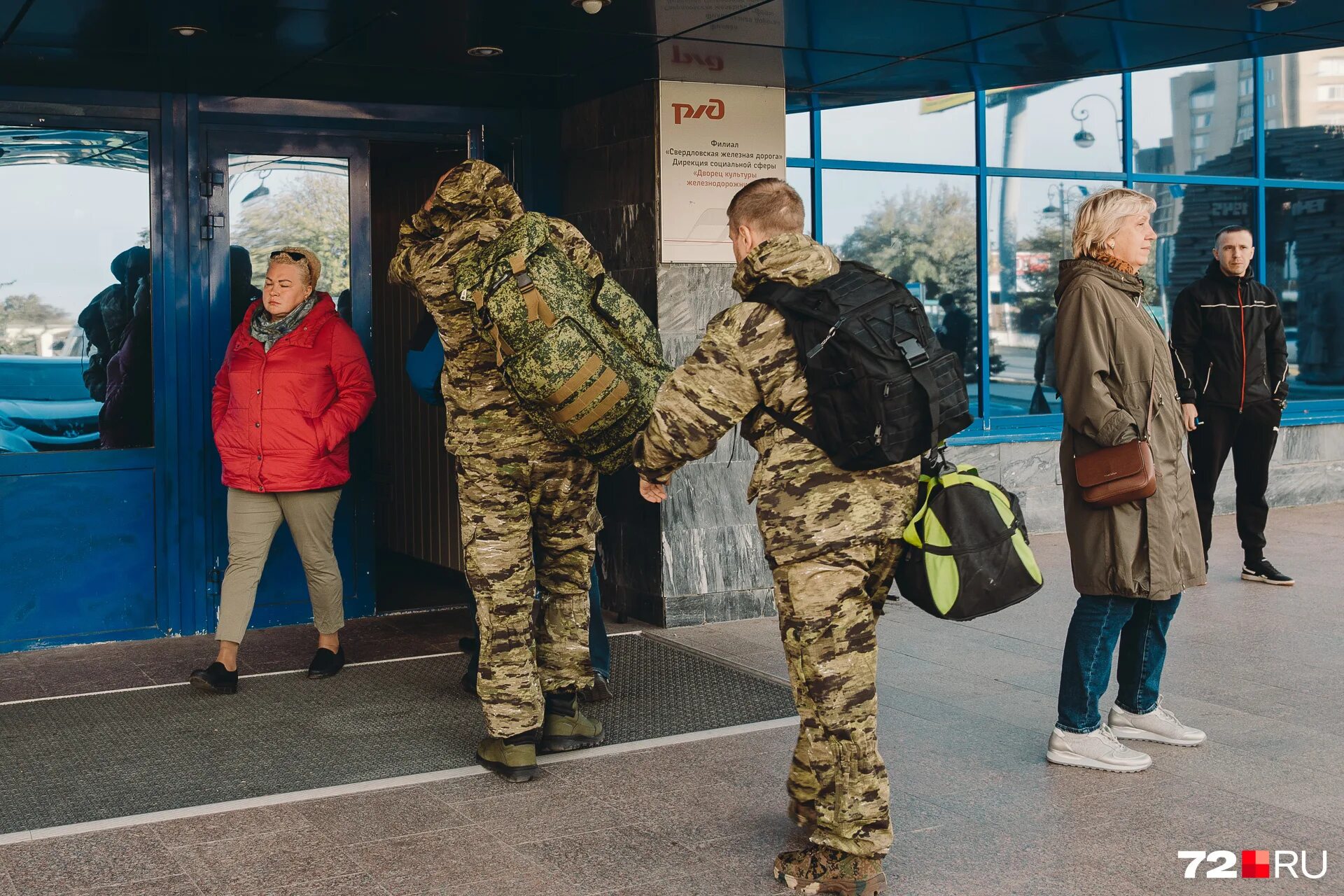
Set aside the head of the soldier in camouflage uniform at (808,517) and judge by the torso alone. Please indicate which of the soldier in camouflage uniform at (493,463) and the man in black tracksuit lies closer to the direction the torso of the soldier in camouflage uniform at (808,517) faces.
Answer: the soldier in camouflage uniform

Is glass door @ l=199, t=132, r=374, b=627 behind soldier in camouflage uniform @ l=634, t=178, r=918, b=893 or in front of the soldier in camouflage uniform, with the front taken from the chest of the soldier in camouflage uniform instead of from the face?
in front

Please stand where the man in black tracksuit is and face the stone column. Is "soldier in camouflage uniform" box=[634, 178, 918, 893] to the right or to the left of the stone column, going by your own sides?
left

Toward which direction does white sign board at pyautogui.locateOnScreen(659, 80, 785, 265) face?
toward the camera

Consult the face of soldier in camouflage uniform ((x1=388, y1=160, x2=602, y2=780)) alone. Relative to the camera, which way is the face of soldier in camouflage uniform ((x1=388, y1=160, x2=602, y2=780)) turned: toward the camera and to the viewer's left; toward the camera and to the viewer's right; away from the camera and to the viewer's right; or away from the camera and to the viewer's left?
away from the camera and to the viewer's left

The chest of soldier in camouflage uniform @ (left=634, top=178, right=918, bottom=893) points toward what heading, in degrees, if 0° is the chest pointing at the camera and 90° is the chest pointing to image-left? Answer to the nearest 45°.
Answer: approximately 135°

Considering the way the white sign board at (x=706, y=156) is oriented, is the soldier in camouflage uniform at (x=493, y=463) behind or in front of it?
in front
